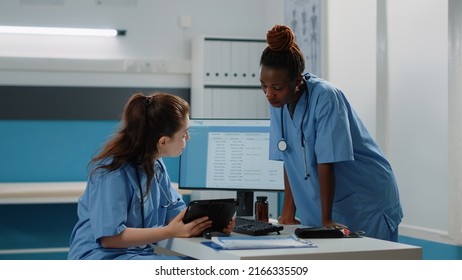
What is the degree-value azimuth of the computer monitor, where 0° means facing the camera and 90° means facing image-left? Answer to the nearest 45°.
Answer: approximately 0°

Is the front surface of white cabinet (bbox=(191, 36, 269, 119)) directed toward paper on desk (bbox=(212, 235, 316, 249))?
yes

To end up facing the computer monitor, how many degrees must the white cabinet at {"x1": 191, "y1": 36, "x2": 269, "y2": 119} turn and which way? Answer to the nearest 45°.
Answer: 0° — it already faces it

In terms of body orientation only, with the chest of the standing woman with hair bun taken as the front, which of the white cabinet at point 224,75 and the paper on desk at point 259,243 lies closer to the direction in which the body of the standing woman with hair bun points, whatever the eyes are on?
the paper on desk

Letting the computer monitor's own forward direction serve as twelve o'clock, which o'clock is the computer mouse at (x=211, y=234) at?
The computer mouse is roughly at 12 o'clock from the computer monitor.

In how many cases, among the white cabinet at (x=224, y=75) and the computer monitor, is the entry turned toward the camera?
2

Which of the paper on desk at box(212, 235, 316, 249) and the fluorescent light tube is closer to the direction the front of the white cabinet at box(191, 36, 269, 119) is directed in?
the paper on desk

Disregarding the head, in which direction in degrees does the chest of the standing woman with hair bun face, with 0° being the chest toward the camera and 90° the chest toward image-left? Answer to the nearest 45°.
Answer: approximately 45°

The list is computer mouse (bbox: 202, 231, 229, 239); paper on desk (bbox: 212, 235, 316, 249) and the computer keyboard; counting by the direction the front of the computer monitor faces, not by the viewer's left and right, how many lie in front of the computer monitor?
3
